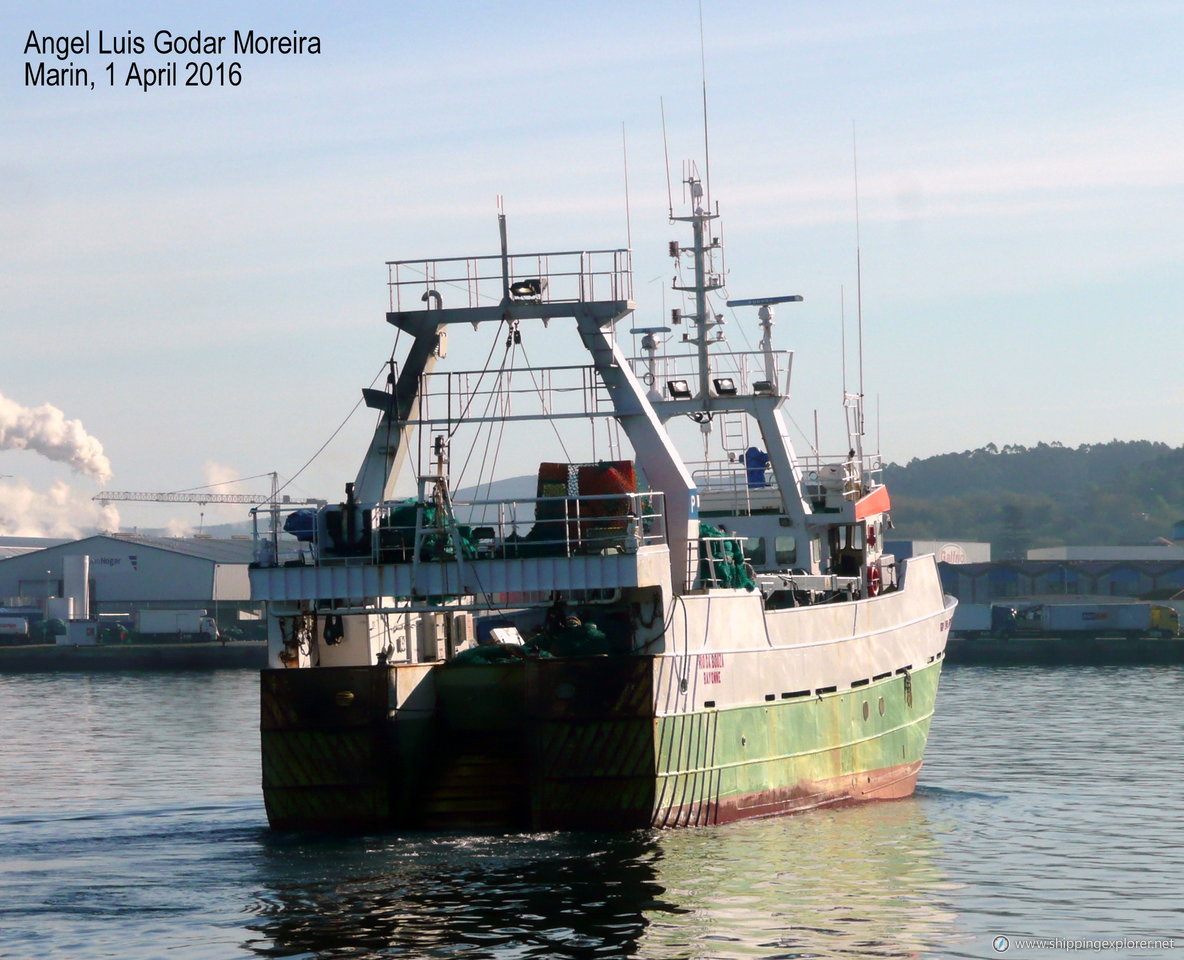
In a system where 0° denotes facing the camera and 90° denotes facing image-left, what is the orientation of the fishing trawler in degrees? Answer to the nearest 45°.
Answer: approximately 225°
